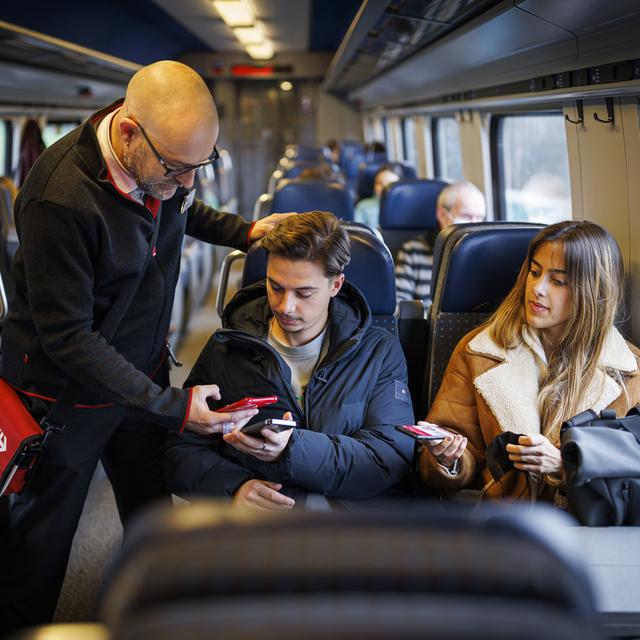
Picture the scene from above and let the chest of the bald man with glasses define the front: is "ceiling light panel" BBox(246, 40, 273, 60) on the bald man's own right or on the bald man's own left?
on the bald man's own left

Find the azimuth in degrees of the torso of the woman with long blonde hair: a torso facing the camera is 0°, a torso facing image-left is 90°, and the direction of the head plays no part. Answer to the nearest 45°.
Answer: approximately 45°

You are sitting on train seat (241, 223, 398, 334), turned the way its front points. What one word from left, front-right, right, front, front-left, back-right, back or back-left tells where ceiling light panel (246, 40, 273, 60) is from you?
back

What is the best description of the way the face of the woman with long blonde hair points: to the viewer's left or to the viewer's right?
to the viewer's left

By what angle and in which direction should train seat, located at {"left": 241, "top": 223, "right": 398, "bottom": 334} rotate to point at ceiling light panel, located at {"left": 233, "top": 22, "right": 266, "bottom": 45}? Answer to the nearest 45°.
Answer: approximately 180°

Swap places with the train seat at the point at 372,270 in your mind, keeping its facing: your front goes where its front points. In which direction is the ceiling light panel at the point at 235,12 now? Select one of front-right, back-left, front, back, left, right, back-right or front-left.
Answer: back

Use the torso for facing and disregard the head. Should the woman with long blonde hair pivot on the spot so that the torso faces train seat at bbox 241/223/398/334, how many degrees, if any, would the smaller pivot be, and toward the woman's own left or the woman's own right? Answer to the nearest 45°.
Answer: approximately 90° to the woman's own right

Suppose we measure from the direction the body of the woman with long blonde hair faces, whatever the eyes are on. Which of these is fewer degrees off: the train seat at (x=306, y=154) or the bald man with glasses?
the bald man with glasses
